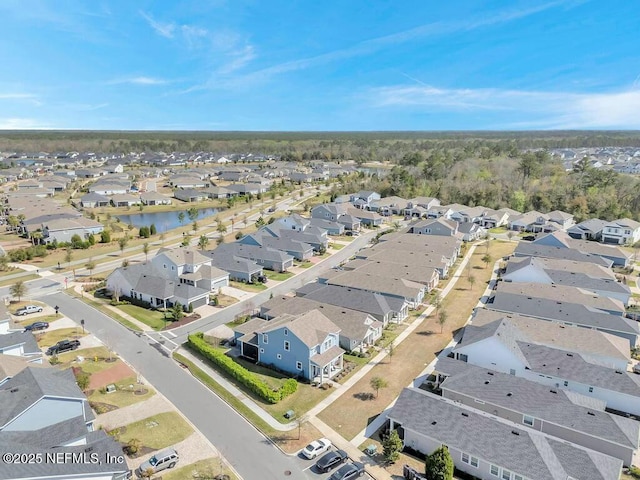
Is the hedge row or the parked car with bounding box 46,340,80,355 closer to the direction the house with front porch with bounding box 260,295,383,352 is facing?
the hedge row

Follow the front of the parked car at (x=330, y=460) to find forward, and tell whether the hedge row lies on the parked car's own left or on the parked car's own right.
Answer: on the parked car's own left

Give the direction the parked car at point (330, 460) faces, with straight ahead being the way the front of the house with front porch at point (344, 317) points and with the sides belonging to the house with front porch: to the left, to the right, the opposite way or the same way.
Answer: to the left

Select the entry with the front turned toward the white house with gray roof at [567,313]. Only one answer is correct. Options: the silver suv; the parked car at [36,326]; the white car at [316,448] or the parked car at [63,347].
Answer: the white car

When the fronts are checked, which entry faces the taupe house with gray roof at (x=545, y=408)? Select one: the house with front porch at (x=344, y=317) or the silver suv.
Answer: the house with front porch

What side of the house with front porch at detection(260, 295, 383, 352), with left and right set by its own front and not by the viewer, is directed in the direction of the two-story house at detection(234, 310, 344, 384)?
right

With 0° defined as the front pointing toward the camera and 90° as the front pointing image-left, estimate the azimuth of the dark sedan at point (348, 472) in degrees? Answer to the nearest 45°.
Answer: approximately 225°
